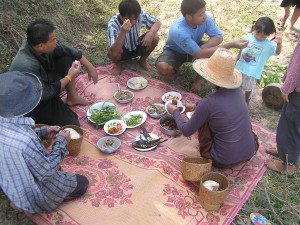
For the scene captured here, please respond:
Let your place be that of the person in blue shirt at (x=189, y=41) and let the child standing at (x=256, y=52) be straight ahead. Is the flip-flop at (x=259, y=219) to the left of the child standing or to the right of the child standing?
right

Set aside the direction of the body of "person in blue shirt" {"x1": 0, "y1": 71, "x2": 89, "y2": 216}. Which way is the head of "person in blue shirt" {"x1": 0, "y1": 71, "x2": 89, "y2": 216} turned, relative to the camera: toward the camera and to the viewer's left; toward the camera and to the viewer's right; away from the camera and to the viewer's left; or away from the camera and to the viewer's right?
away from the camera and to the viewer's right

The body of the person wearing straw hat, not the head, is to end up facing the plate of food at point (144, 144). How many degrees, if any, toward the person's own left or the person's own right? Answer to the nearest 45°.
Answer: approximately 45° to the person's own left

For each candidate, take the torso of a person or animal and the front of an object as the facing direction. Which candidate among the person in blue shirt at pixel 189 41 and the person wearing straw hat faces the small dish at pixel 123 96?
the person wearing straw hat

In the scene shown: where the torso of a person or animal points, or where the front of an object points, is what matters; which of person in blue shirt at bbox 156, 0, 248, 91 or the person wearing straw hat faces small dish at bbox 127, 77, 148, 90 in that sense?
the person wearing straw hat

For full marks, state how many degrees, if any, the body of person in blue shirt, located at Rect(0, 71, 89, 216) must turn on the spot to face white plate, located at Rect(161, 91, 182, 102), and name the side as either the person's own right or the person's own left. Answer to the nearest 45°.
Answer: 0° — they already face it

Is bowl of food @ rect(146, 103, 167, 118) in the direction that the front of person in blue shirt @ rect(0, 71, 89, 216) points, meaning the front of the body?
yes

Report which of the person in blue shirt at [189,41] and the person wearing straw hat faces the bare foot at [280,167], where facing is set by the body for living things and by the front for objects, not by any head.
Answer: the person in blue shirt

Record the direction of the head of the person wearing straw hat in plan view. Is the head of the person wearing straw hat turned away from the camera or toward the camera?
away from the camera

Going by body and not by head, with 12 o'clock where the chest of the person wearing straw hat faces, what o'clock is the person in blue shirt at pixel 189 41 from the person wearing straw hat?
The person in blue shirt is roughly at 1 o'clock from the person wearing straw hat.

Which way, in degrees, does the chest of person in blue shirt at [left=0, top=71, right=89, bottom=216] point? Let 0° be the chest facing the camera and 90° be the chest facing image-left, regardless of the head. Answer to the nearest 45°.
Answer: approximately 225°
